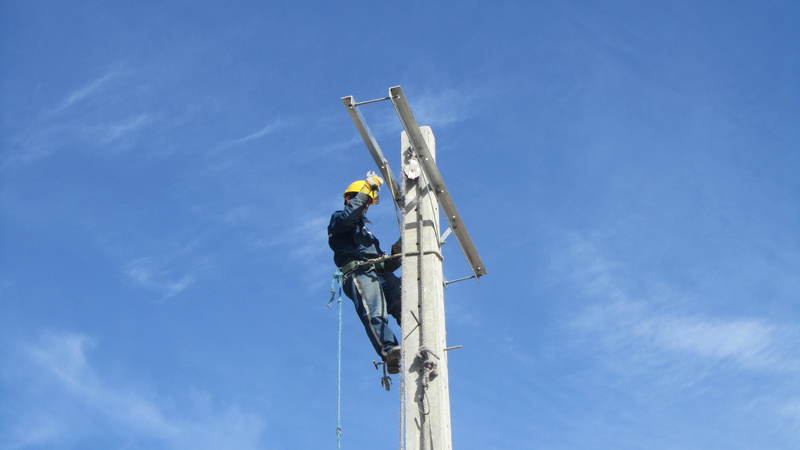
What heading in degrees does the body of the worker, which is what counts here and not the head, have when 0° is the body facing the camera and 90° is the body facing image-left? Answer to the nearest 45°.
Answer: approximately 270°
